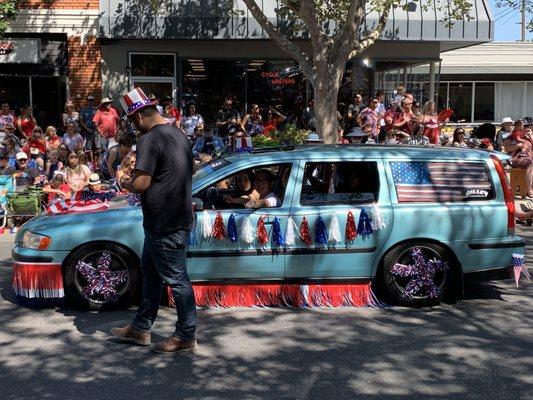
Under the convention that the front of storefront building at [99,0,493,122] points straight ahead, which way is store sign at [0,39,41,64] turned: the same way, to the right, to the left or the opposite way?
the same way

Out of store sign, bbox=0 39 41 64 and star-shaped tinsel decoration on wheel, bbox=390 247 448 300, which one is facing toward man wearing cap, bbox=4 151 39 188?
the store sign

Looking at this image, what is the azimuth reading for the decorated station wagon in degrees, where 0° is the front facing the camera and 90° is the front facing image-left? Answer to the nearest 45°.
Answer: approximately 90°

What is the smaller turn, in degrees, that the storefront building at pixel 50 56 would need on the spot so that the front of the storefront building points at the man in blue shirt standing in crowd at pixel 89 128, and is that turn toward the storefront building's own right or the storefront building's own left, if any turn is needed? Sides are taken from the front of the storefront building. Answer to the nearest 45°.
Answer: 0° — it already faces them

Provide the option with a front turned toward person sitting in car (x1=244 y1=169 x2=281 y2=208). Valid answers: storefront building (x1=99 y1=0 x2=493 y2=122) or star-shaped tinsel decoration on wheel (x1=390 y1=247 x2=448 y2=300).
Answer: the storefront building

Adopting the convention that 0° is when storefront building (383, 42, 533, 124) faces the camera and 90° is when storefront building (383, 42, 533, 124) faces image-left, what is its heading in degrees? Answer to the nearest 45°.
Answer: approximately 0°

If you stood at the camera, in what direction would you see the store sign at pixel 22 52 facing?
facing the viewer

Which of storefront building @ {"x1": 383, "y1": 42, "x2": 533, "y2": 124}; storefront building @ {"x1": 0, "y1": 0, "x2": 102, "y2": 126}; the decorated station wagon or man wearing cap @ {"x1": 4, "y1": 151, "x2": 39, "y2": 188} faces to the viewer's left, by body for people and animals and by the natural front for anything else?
the decorated station wagon

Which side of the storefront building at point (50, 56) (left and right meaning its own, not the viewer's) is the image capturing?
front

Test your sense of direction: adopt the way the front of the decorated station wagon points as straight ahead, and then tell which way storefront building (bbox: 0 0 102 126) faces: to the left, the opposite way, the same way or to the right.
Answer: to the left

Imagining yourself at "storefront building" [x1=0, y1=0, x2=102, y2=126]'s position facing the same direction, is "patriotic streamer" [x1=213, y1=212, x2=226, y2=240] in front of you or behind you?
in front

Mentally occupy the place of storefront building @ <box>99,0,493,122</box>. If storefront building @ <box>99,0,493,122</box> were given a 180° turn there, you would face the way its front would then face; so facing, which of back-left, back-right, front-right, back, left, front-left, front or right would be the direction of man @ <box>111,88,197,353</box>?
back

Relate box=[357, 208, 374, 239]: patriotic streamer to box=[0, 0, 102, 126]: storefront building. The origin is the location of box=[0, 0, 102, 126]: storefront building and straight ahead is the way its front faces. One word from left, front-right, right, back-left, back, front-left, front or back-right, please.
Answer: front

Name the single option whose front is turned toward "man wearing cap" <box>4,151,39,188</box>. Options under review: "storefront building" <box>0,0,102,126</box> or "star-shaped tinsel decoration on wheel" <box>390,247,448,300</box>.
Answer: the storefront building

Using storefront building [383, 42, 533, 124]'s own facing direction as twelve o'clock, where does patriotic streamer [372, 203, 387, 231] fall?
The patriotic streamer is roughly at 12 o'clock from the storefront building.

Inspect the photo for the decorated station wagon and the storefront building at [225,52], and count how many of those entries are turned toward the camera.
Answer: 1

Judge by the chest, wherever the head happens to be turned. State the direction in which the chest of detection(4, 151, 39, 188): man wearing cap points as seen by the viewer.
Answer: toward the camera

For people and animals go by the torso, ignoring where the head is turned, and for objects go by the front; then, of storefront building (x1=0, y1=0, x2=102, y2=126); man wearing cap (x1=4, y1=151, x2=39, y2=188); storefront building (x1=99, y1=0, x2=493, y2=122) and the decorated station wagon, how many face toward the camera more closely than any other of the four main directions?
3

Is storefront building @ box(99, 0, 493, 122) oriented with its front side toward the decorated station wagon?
yes
